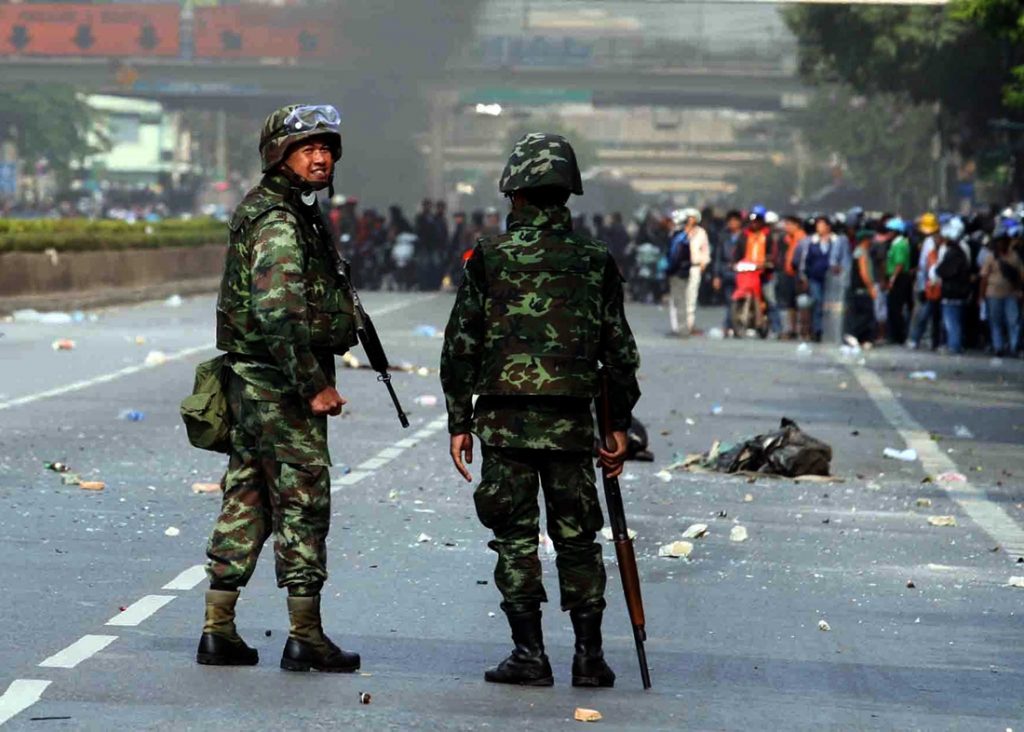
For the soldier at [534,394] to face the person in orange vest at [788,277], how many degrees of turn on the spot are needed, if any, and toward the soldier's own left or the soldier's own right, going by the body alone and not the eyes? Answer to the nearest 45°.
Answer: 0° — they already face them

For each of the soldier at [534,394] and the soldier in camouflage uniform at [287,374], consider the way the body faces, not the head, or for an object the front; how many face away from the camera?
1

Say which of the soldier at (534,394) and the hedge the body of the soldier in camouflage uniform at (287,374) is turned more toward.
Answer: the soldier

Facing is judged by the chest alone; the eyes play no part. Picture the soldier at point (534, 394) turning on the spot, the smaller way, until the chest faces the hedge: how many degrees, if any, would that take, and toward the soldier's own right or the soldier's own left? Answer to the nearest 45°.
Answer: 0° — they already face it

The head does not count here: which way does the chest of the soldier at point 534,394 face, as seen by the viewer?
away from the camera

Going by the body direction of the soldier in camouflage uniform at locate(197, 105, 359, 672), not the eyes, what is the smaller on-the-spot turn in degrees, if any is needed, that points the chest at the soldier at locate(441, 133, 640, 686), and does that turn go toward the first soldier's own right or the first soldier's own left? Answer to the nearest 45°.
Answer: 0° — they already face them

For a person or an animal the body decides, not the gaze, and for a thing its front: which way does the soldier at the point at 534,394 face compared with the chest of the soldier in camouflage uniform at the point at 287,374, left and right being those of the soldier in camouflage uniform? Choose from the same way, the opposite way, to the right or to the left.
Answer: to the left

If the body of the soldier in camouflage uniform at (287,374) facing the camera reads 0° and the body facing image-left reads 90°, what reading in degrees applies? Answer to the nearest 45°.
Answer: approximately 270°
